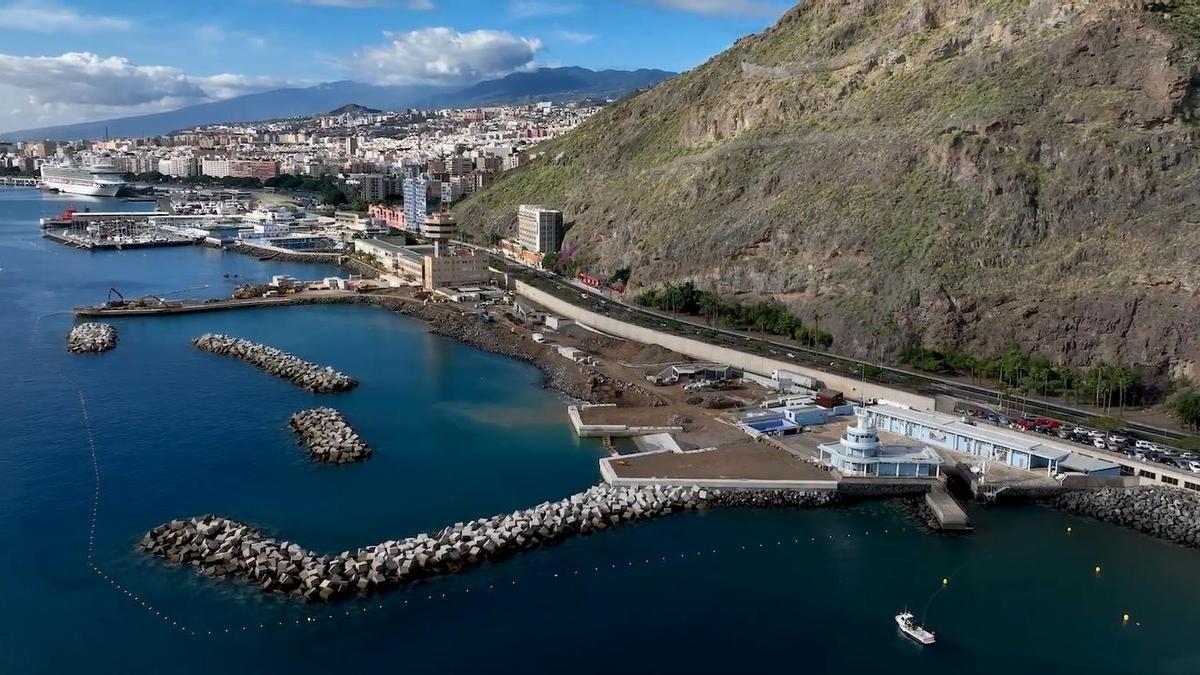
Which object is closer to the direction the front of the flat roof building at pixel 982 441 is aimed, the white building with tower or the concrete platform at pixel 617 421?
the white building with tower

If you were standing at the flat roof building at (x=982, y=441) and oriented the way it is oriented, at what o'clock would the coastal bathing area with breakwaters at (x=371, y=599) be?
The coastal bathing area with breakwaters is roughly at 12 o'clock from the flat roof building.

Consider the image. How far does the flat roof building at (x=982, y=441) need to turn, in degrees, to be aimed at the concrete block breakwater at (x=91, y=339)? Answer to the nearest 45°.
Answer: approximately 45° to its right

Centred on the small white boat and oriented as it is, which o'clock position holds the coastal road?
The coastal road is roughly at 1 o'clock from the small white boat.

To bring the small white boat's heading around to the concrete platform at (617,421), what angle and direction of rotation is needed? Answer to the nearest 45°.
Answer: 0° — it already faces it

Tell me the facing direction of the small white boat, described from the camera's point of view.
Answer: facing away from the viewer and to the left of the viewer

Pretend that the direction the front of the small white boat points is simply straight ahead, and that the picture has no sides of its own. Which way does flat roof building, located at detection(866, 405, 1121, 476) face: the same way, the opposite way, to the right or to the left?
to the left

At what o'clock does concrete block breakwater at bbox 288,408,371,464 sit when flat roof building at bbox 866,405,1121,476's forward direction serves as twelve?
The concrete block breakwater is roughly at 1 o'clock from the flat roof building.

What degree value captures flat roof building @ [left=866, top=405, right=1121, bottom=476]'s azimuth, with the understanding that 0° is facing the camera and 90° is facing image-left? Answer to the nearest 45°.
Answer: approximately 45°

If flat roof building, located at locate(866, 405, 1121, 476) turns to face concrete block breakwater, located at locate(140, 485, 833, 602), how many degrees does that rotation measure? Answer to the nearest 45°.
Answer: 0° — it already faces it
